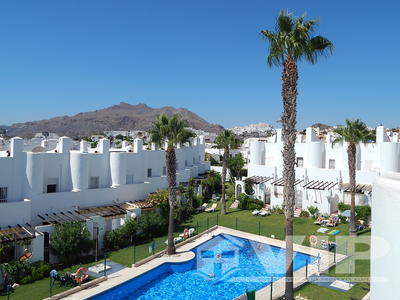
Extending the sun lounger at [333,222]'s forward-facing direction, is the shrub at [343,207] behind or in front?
behind

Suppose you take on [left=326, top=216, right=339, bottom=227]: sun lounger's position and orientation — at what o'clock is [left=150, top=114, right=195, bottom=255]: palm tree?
The palm tree is roughly at 12 o'clock from the sun lounger.

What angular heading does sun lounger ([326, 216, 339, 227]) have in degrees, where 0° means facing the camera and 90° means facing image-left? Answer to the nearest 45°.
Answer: approximately 45°

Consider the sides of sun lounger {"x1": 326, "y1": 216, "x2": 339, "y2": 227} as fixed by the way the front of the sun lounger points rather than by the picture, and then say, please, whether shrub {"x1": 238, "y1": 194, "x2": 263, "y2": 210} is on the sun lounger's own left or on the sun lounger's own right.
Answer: on the sun lounger's own right

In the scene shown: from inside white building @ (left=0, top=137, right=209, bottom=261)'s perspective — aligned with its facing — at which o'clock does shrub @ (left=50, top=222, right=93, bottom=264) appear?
The shrub is roughly at 1 o'clock from the white building.

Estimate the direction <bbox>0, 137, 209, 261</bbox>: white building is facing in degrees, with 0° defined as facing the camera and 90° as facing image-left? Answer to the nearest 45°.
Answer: approximately 315°

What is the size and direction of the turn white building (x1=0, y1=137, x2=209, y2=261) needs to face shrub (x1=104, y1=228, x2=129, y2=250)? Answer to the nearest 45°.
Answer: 0° — it already faces it

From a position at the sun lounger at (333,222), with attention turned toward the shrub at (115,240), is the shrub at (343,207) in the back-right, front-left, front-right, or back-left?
back-right
